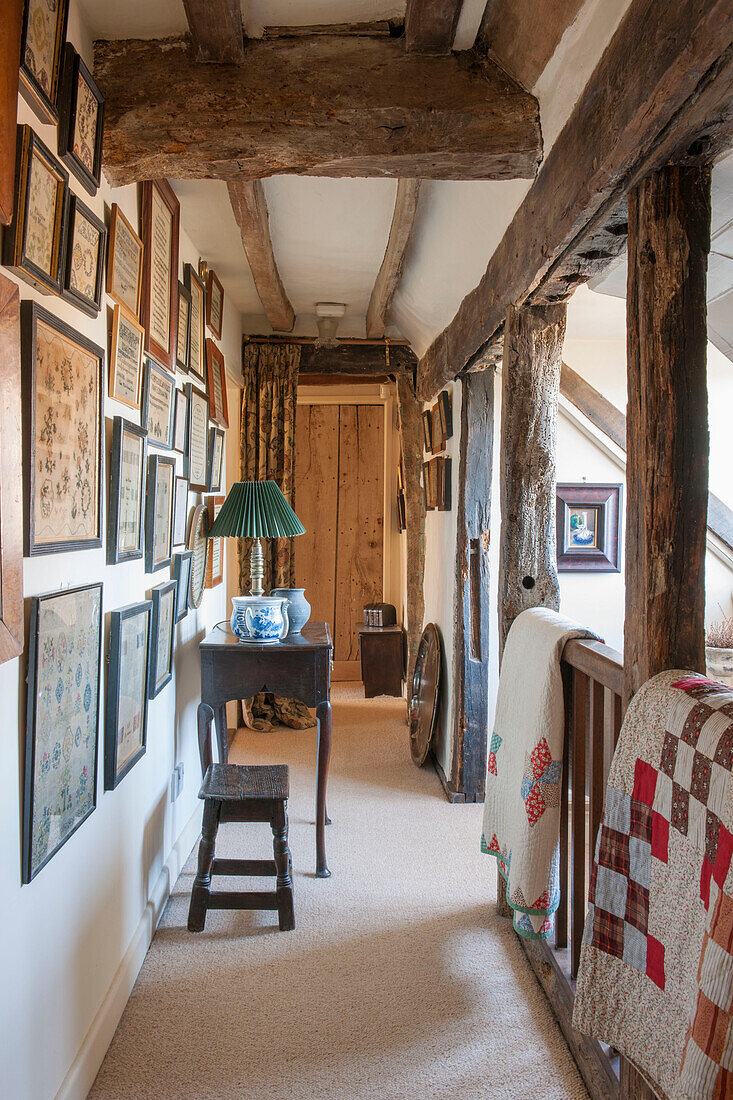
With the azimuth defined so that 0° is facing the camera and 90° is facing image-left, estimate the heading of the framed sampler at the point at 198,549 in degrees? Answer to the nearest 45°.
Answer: approximately 270°

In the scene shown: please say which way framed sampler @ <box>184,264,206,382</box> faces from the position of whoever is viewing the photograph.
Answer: facing to the right of the viewer

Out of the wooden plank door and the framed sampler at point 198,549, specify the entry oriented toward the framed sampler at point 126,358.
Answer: the wooden plank door

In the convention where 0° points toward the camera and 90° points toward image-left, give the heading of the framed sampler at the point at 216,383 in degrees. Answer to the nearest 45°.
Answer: approximately 270°

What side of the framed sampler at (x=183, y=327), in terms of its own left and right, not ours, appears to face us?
right

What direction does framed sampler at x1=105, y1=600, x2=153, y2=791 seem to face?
to the viewer's right

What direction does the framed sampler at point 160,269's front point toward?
to the viewer's right

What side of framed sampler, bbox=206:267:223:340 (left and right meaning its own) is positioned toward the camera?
right

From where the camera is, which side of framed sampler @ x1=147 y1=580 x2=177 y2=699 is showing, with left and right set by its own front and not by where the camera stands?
right
